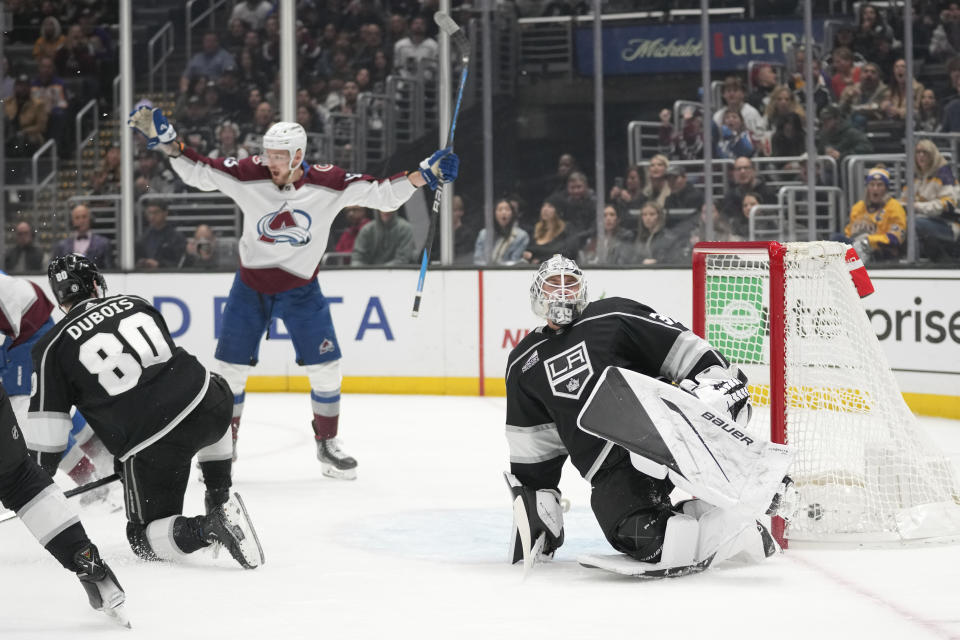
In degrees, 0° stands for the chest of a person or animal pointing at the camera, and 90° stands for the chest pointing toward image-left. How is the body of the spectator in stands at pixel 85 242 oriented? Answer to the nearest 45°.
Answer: approximately 0°

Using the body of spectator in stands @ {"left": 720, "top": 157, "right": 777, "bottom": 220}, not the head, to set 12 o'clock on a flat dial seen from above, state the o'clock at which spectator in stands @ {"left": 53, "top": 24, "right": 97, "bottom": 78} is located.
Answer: spectator in stands @ {"left": 53, "top": 24, "right": 97, "bottom": 78} is roughly at 3 o'clock from spectator in stands @ {"left": 720, "top": 157, "right": 777, "bottom": 220}.

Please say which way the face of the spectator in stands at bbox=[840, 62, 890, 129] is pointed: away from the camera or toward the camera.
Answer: toward the camera

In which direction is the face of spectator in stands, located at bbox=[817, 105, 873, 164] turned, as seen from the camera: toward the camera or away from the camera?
toward the camera

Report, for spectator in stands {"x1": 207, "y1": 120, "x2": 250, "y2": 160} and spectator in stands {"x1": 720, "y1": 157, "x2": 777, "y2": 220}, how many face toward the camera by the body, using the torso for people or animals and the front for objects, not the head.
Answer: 2

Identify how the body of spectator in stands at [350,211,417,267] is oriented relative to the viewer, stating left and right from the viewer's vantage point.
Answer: facing the viewer

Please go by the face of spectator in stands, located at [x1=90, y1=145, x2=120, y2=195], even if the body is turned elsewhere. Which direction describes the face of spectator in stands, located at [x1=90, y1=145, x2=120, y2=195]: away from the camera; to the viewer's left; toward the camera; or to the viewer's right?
toward the camera

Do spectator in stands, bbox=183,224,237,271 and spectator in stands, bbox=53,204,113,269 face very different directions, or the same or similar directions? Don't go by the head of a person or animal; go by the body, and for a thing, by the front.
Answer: same or similar directions

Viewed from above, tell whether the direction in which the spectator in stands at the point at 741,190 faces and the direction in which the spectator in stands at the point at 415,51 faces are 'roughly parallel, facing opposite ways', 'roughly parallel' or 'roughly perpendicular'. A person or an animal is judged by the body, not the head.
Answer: roughly parallel

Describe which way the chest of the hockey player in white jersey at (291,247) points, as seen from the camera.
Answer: toward the camera

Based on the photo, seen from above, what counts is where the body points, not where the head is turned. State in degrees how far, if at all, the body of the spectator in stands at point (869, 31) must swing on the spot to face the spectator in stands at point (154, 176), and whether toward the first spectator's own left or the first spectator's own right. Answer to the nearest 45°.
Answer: approximately 90° to the first spectator's own right

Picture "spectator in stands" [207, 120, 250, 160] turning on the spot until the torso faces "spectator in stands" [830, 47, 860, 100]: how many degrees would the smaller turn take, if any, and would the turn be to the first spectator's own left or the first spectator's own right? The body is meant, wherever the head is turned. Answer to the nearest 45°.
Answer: approximately 45° to the first spectator's own left

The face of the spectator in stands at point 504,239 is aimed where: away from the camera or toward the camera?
toward the camera

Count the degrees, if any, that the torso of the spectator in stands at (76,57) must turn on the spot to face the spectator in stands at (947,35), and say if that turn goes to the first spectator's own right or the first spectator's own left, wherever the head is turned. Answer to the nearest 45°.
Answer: approximately 45° to the first spectator's own left

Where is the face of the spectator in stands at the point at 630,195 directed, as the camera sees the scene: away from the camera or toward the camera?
toward the camera

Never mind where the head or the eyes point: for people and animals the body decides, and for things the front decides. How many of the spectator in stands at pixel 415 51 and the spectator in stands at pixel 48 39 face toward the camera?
2

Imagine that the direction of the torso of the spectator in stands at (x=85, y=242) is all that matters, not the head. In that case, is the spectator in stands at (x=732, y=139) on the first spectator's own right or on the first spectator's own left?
on the first spectator's own left

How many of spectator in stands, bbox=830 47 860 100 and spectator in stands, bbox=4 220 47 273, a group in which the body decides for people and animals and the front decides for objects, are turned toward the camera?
2

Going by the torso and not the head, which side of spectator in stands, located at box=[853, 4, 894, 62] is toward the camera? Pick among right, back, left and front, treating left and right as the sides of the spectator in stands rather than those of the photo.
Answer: front

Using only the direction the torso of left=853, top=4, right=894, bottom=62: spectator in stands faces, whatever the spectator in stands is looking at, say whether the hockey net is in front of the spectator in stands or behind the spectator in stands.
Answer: in front

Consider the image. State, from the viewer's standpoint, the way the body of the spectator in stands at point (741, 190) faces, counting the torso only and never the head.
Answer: toward the camera

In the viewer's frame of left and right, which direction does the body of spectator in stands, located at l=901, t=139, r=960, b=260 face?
facing the viewer and to the left of the viewer
